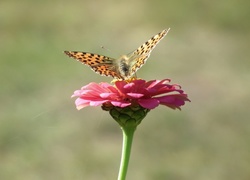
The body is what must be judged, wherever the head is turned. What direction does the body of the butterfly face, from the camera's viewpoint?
away from the camera
